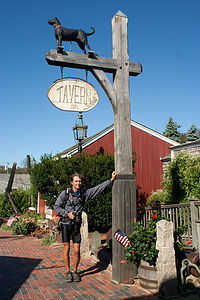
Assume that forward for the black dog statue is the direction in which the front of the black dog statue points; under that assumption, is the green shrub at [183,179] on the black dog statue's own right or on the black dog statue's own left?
on the black dog statue's own right

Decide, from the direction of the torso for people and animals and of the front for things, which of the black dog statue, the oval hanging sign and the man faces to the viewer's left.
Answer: the black dog statue

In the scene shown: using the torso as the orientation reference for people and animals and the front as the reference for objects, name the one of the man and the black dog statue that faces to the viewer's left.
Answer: the black dog statue

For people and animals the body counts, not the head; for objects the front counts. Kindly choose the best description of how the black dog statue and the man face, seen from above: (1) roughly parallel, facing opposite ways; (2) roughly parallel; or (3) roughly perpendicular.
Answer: roughly perpendicular

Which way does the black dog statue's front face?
to the viewer's left

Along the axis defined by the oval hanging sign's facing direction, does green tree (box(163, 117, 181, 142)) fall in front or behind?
behind

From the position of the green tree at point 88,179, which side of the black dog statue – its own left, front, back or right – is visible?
right

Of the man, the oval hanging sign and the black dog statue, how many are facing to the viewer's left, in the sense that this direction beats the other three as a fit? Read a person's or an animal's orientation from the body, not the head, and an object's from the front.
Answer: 1
